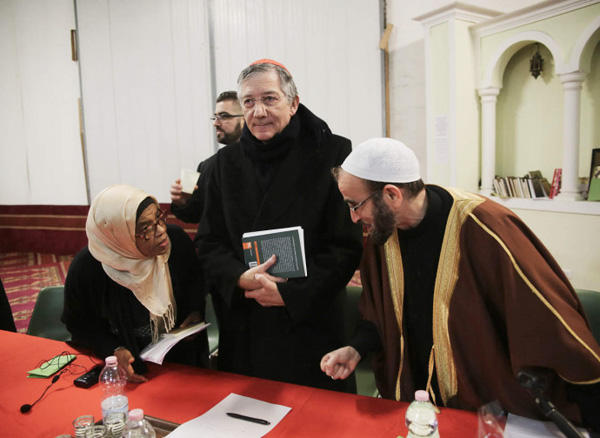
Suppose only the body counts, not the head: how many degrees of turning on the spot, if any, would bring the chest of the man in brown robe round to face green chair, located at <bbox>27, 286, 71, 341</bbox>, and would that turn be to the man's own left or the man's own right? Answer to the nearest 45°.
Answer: approximately 45° to the man's own right

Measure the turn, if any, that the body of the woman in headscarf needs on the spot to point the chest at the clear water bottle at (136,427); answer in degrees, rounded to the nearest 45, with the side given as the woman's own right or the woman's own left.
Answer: approximately 45° to the woman's own right

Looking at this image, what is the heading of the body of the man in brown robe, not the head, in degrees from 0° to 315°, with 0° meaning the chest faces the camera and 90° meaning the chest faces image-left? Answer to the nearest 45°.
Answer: approximately 45°

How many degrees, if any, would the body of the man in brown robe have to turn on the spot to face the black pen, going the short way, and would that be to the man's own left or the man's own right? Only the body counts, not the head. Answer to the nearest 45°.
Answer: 0° — they already face it

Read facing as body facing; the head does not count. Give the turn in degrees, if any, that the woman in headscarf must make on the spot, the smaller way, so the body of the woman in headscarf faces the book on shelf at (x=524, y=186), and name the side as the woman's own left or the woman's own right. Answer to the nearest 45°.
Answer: approximately 45° to the woman's own left

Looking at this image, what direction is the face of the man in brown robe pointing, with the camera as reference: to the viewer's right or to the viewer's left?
to the viewer's left
